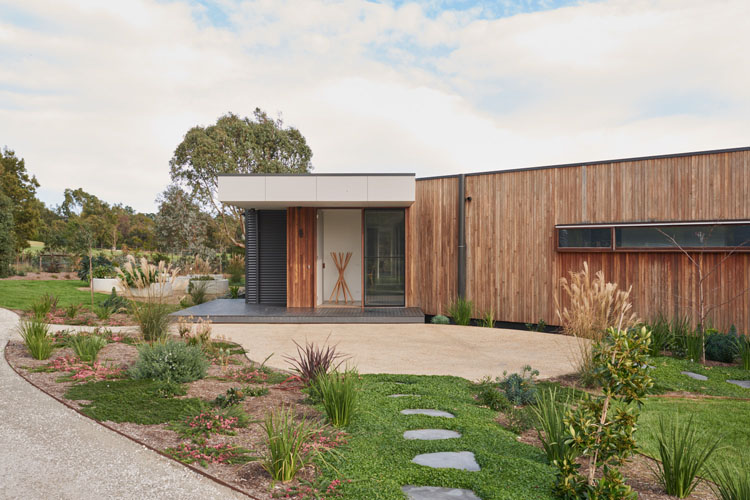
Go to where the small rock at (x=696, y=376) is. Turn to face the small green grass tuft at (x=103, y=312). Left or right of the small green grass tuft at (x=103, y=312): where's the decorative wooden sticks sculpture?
right

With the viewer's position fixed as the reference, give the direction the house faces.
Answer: facing the viewer

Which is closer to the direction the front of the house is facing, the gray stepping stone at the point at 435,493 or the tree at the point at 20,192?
the gray stepping stone

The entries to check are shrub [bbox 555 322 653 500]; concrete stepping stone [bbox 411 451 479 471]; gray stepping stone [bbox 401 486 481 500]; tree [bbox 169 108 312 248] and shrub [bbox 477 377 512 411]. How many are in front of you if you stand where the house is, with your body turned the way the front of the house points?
4

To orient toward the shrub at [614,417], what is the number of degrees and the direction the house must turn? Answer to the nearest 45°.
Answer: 0° — it already faces it

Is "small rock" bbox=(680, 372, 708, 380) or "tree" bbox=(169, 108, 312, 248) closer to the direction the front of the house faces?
the small rock

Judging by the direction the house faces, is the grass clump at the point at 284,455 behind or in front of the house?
in front

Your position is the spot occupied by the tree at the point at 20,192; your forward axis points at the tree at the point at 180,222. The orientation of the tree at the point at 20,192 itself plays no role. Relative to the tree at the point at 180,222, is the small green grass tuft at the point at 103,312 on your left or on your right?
right

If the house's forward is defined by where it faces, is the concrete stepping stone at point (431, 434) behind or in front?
in front

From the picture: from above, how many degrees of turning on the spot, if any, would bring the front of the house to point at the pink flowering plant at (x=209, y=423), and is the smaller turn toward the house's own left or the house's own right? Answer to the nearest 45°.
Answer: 0° — it already faces it

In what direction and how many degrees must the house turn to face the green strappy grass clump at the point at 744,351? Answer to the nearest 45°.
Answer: approximately 45° to its left

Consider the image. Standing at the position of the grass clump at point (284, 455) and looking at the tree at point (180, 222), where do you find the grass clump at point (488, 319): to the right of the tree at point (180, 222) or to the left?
right
